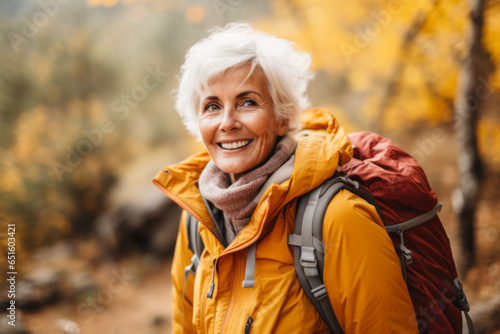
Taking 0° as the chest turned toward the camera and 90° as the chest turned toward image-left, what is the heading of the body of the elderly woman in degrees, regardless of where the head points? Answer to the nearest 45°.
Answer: approximately 45°

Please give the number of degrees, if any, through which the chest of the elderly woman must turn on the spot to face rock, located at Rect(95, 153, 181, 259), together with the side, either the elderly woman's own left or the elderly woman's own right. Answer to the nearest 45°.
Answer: approximately 90° to the elderly woman's own right

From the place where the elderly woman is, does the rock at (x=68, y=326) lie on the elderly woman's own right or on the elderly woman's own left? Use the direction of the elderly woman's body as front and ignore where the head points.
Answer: on the elderly woman's own right

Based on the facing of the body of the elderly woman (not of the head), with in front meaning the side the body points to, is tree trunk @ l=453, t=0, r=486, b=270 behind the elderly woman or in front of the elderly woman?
behind

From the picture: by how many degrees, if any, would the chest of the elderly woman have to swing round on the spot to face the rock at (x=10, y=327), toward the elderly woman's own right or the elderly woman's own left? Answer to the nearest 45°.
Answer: approximately 90° to the elderly woman's own right
